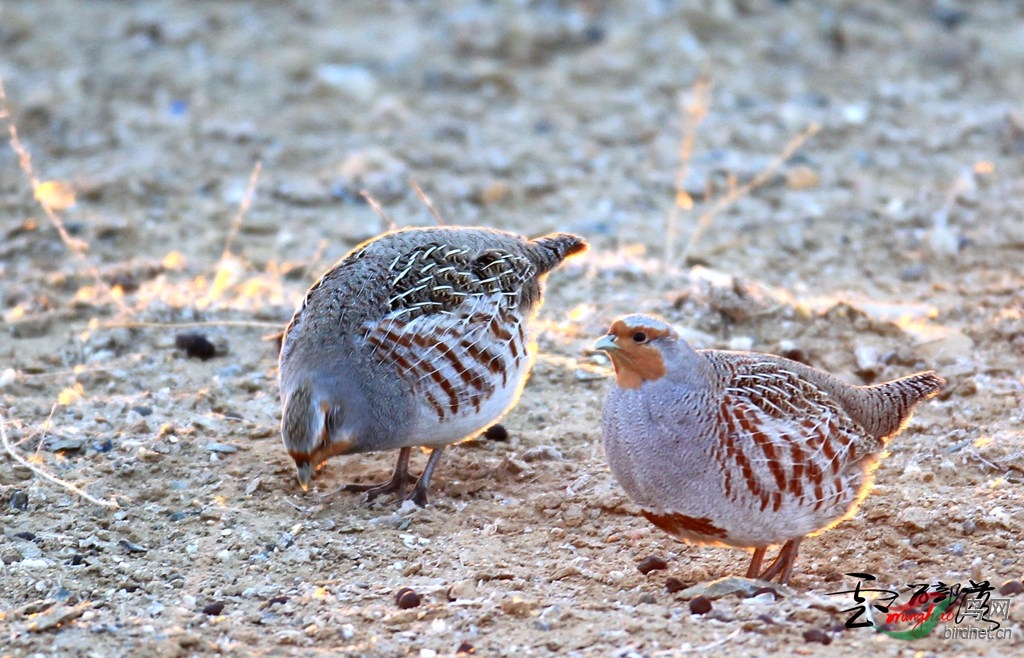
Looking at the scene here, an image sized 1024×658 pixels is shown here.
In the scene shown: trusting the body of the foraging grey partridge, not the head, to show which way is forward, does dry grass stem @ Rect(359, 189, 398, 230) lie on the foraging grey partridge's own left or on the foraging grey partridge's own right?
on the foraging grey partridge's own right

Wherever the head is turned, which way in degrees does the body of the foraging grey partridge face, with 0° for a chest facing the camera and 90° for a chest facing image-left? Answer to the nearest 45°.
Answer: approximately 45°

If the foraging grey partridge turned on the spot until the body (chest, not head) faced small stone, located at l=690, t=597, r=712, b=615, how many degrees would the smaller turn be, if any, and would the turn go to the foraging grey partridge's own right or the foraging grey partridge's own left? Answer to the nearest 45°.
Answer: approximately 90° to the foraging grey partridge's own left

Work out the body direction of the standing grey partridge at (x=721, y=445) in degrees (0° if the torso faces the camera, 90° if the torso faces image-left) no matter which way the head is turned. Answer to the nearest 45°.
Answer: approximately 45°

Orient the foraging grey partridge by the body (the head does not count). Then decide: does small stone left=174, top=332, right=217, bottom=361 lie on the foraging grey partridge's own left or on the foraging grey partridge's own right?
on the foraging grey partridge's own right

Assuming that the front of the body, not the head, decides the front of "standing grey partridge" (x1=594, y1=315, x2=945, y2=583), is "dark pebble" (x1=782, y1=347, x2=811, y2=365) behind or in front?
behind

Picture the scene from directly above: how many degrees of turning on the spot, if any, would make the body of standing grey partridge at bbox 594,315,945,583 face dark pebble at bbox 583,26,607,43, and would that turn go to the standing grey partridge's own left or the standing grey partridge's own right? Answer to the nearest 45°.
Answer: approximately 135° to the standing grey partridge's own right

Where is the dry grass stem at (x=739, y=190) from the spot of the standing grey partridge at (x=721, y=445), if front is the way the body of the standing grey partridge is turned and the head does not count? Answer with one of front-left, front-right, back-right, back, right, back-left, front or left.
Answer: back-right

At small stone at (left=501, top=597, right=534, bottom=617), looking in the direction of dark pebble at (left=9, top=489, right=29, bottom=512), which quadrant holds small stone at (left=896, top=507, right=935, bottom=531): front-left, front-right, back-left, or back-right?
back-right

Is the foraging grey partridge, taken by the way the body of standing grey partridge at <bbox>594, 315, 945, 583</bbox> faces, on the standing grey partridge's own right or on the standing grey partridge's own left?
on the standing grey partridge's own right

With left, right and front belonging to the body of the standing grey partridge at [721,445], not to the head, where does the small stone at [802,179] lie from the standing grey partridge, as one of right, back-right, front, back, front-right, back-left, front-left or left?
back-right

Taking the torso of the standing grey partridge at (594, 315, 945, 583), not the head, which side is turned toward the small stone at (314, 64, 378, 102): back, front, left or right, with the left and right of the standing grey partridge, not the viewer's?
right

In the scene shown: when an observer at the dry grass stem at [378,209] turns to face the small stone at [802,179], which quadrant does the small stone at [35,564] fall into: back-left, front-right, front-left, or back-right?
back-right

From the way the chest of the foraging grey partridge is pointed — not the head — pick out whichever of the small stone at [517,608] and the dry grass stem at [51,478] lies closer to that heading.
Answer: the dry grass stem
